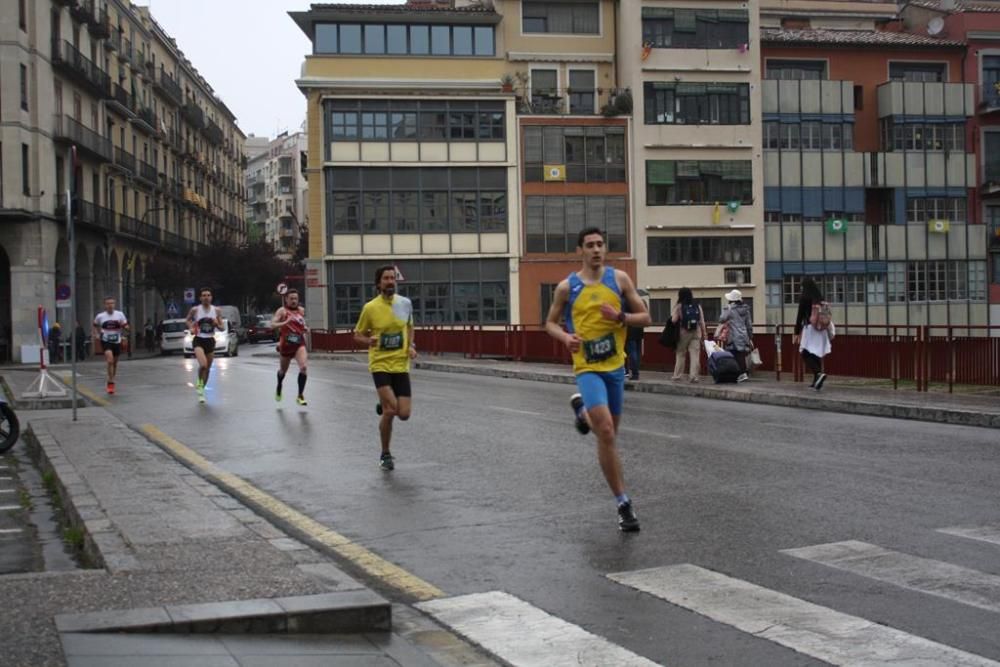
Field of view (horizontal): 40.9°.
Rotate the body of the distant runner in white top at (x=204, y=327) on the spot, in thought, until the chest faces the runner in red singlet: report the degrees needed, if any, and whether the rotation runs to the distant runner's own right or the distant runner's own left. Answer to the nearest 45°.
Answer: approximately 45° to the distant runner's own left

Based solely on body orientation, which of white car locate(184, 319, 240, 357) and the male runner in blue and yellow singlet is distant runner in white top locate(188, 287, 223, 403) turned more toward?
the male runner in blue and yellow singlet

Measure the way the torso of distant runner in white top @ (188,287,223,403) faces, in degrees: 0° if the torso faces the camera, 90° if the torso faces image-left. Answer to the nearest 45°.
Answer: approximately 0°

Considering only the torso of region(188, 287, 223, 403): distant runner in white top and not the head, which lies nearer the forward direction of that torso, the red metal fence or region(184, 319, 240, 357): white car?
the red metal fence

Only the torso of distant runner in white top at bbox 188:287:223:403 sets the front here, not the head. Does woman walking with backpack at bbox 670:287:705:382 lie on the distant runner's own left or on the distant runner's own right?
on the distant runner's own left

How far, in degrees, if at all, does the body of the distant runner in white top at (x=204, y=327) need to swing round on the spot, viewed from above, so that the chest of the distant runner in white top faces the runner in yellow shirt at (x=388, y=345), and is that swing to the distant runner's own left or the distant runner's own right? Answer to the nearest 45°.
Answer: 0° — they already face them

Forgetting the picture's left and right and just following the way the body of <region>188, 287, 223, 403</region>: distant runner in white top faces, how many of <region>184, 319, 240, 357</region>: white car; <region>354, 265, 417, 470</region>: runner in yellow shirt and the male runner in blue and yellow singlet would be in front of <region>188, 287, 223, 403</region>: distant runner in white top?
2

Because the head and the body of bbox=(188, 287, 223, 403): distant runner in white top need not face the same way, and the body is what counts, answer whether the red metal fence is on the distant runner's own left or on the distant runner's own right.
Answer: on the distant runner's own left

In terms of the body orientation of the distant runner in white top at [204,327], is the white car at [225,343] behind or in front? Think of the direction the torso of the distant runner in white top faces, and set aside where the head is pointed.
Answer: behind
